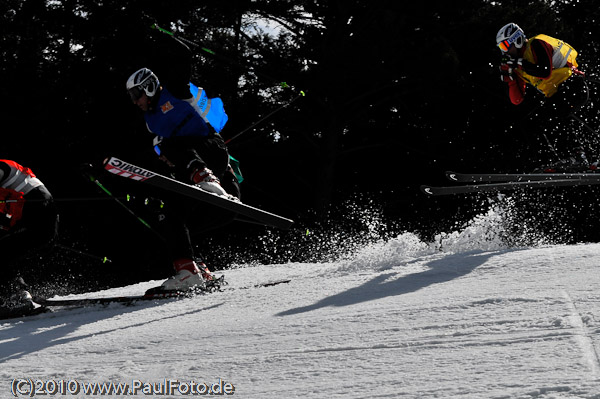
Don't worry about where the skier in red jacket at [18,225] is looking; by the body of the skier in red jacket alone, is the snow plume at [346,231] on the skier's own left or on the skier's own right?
on the skier's own right

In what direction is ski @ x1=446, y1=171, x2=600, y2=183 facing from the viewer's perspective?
to the viewer's left

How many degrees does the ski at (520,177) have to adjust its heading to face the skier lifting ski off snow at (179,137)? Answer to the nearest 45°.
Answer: approximately 45° to its left

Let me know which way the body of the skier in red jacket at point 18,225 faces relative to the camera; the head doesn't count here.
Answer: to the viewer's left

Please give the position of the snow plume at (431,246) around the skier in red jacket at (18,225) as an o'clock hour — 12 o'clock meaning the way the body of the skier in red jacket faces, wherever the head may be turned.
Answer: The snow plume is roughly at 6 o'clock from the skier in red jacket.

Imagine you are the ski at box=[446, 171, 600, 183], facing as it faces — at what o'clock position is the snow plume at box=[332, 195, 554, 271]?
The snow plume is roughly at 11 o'clock from the ski.

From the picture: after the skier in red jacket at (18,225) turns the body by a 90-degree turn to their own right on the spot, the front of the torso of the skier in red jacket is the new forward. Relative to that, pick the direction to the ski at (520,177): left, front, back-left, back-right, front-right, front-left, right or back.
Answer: right

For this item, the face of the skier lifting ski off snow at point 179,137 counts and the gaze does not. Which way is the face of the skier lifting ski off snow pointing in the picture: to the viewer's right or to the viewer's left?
to the viewer's left
